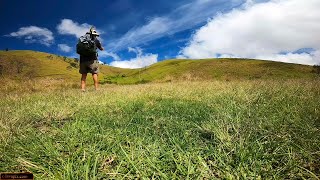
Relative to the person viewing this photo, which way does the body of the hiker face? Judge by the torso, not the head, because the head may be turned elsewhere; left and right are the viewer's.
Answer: facing away from the viewer and to the right of the viewer
